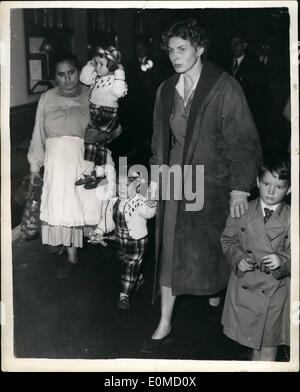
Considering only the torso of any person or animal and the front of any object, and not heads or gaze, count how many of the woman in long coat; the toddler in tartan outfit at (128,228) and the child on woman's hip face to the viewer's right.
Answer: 0

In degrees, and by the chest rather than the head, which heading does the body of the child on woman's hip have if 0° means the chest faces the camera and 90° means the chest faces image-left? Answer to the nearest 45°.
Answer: approximately 45°

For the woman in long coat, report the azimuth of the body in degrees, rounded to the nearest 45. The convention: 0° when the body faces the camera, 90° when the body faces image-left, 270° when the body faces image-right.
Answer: approximately 45°

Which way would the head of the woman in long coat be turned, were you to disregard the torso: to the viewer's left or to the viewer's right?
to the viewer's left

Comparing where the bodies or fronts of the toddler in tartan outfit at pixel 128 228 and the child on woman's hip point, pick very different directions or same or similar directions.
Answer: same or similar directions

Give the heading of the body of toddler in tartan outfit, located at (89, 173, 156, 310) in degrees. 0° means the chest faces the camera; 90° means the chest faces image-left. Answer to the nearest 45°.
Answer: approximately 45°

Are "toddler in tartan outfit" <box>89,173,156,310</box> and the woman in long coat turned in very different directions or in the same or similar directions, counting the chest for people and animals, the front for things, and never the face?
same or similar directions

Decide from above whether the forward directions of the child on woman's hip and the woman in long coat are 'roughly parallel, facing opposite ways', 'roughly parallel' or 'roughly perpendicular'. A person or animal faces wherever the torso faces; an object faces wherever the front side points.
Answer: roughly parallel
